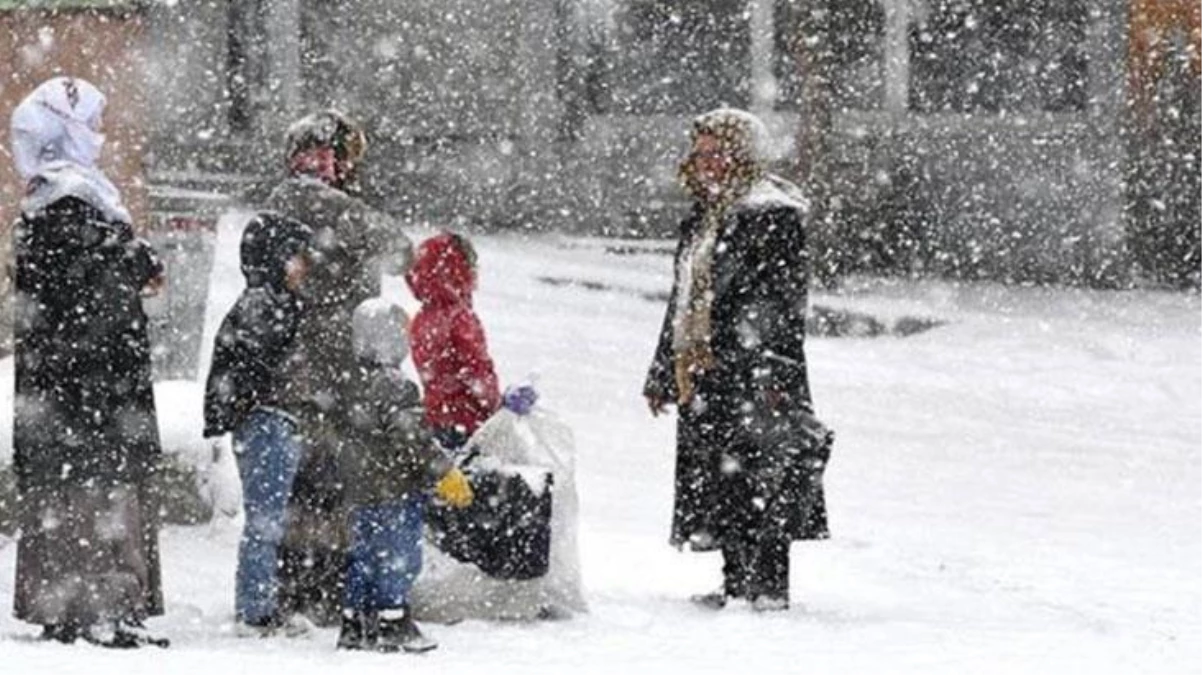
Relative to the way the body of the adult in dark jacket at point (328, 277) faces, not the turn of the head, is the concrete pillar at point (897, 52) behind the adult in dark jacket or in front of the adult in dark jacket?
behind

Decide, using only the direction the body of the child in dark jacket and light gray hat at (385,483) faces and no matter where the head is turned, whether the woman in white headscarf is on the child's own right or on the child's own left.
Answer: on the child's own left

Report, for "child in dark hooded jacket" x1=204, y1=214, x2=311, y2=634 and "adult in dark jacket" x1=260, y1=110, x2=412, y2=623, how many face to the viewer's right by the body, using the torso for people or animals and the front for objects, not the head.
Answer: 1

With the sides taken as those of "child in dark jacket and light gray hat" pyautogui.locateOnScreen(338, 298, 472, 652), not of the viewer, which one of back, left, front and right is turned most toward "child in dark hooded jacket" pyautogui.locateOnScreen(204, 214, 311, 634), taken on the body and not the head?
left

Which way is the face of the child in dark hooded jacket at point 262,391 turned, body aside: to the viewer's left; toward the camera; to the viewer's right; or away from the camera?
to the viewer's right

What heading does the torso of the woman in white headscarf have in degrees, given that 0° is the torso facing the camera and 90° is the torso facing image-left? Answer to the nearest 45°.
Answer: approximately 225°

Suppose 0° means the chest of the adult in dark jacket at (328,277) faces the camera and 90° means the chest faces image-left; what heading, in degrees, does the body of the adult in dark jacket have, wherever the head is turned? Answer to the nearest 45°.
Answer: approximately 45°

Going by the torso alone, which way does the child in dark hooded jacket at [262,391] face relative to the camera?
to the viewer's right
